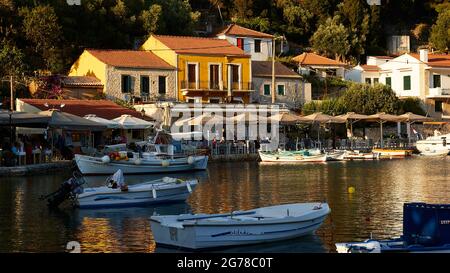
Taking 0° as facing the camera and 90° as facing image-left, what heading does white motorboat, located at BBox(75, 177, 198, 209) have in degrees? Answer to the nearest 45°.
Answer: approximately 270°

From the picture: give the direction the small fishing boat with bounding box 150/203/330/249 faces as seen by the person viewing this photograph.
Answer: facing away from the viewer and to the right of the viewer

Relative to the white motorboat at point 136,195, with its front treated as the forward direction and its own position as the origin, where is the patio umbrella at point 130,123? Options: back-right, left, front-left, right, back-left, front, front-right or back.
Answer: left

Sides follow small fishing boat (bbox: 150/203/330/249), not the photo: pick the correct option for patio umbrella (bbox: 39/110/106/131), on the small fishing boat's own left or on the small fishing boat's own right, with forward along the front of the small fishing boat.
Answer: on the small fishing boat's own left

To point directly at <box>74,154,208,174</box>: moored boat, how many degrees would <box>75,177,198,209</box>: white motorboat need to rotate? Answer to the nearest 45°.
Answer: approximately 90° to its left
